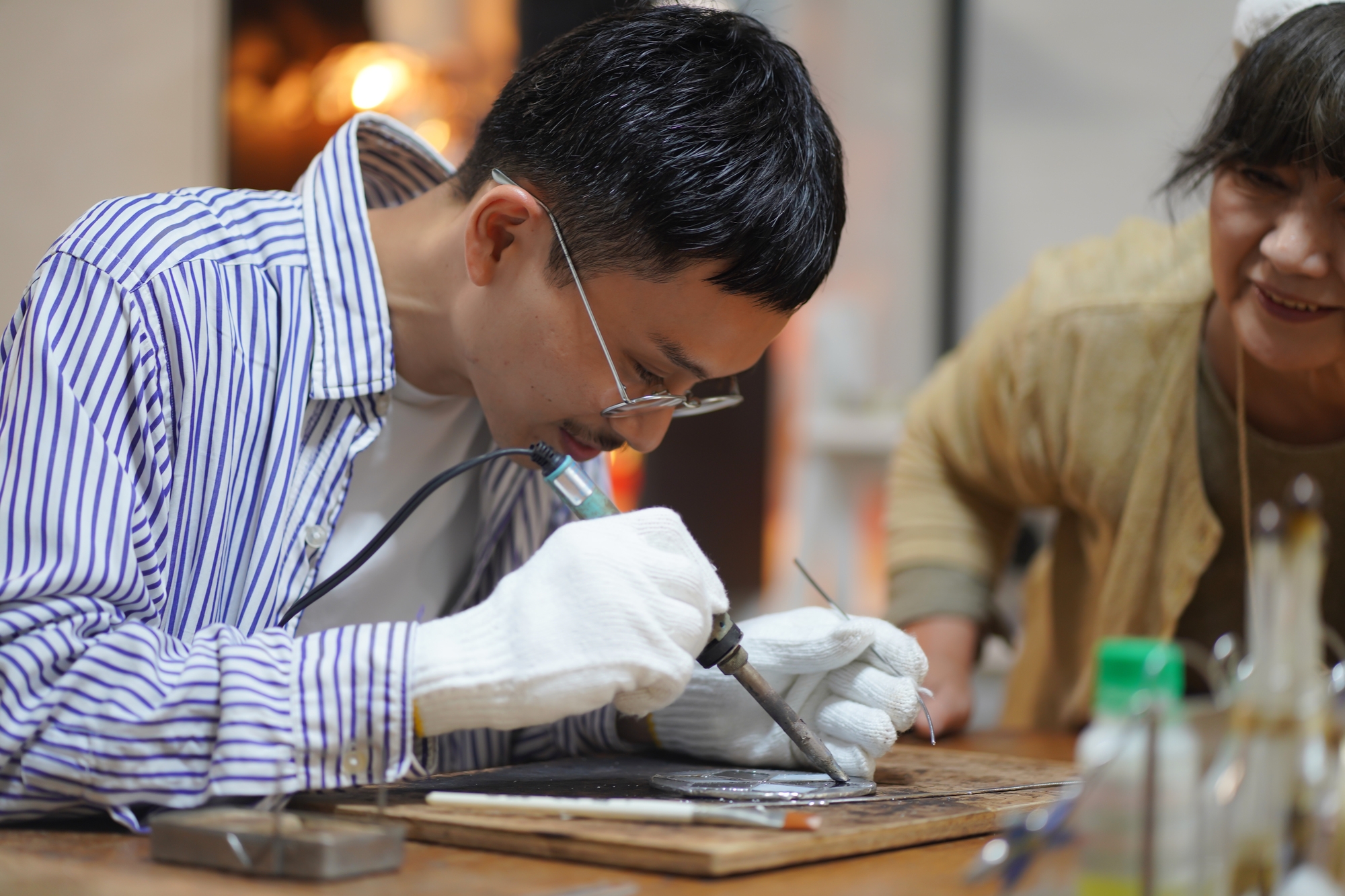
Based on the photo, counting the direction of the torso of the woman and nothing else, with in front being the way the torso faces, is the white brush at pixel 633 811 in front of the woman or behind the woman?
in front

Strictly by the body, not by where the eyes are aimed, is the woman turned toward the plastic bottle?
yes

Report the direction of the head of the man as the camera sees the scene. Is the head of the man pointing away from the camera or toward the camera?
toward the camera

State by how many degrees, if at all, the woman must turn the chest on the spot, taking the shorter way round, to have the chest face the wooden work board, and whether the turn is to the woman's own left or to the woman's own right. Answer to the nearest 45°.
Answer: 0° — they already face it

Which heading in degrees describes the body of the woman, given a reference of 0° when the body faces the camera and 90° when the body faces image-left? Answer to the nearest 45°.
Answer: approximately 0°

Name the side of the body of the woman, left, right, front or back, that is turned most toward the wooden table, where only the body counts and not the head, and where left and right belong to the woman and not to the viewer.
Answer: front

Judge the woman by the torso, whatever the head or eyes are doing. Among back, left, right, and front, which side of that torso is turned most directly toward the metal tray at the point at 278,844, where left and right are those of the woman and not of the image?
front

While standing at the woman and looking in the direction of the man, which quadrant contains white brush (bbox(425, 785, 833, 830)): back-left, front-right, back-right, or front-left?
front-left
